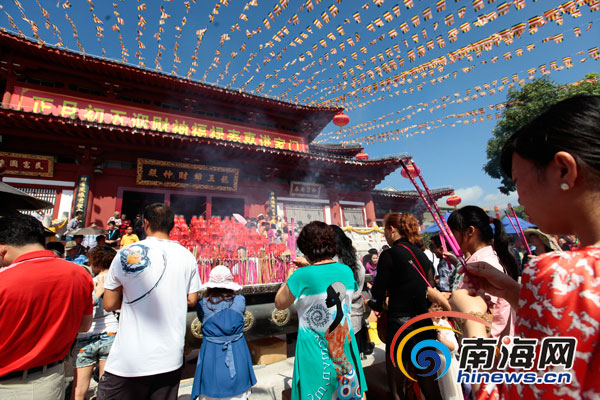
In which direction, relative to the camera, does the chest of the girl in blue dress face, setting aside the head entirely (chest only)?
away from the camera

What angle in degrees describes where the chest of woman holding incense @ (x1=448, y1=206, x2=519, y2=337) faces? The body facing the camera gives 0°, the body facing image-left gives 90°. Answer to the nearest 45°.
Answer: approximately 90°

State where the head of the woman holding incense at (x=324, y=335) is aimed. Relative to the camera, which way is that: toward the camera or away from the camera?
away from the camera

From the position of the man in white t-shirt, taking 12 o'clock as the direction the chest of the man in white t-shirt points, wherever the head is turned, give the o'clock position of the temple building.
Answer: The temple building is roughly at 12 o'clock from the man in white t-shirt.

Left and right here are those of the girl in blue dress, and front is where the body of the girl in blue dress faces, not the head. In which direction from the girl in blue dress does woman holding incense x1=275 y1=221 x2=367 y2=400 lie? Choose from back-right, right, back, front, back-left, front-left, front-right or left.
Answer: back-right
